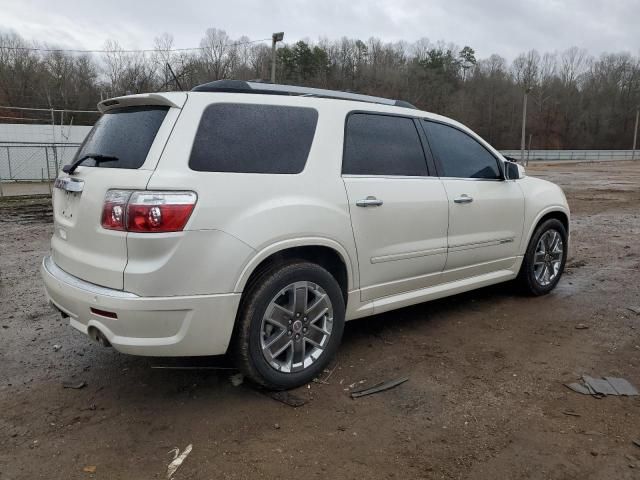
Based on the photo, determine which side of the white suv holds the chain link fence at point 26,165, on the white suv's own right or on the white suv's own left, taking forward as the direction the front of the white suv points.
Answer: on the white suv's own left

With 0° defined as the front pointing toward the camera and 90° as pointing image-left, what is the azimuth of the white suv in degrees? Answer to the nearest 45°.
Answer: approximately 225°
